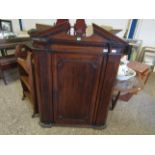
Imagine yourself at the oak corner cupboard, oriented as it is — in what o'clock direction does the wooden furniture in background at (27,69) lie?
The wooden furniture in background is roughly at 4 o'clock from the oak corner cupboard.

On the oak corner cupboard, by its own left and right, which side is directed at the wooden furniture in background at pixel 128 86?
left

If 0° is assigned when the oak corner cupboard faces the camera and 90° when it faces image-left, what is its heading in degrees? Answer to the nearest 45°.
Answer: approximately 0°

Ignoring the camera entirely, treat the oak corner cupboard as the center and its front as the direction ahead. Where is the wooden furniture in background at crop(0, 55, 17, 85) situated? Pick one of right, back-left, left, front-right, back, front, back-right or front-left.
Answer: back-right

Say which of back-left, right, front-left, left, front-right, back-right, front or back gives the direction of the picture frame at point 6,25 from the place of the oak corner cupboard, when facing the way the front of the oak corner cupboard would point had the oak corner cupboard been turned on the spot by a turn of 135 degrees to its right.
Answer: front
